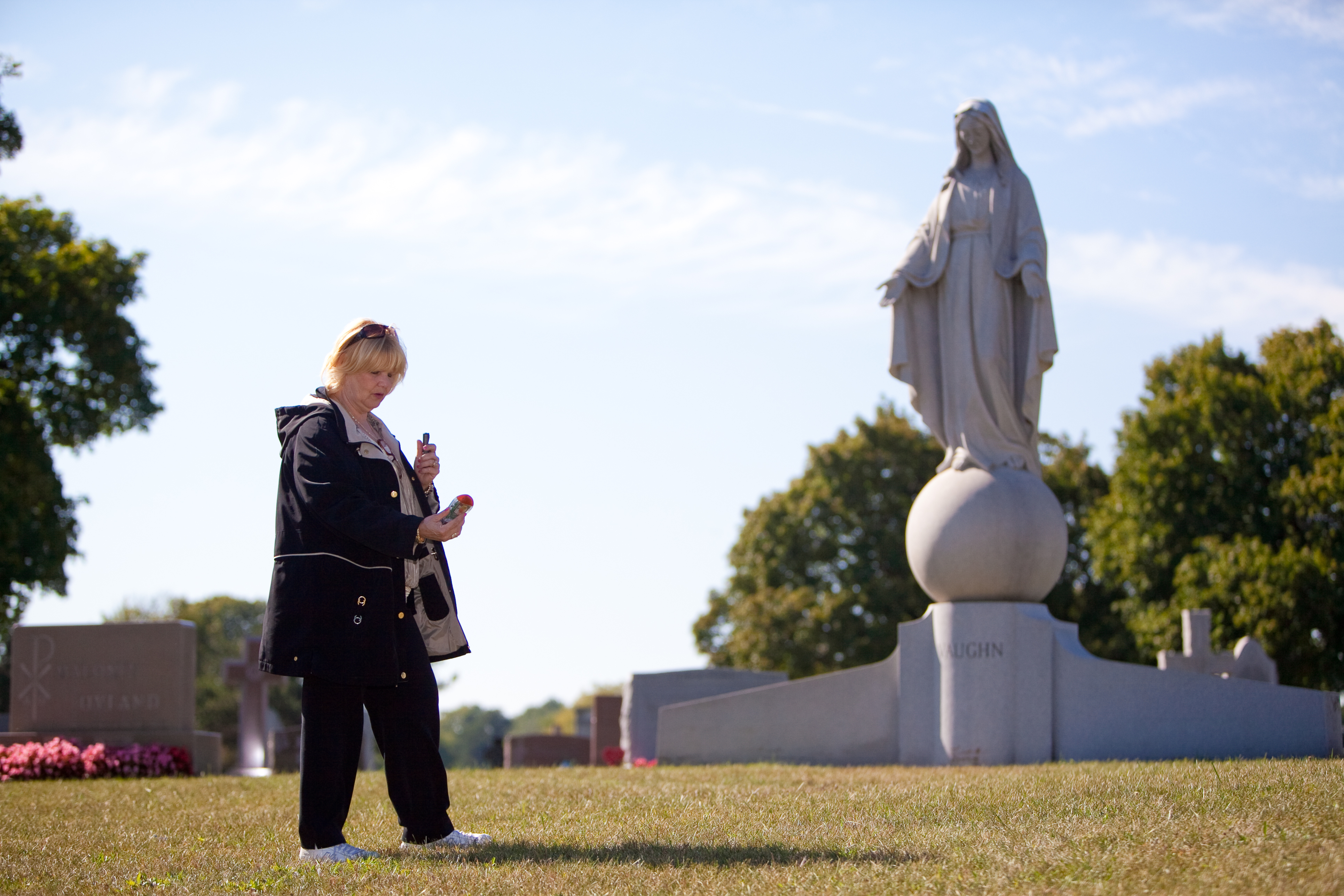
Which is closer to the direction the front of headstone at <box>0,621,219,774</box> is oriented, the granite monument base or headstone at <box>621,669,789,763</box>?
the granite monument base

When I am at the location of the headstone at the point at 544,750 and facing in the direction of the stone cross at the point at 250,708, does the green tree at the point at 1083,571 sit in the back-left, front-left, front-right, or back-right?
back-right

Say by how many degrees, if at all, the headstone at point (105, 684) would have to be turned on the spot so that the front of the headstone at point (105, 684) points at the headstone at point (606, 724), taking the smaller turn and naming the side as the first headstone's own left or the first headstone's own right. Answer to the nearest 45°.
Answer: approximately 135° to the first headstone's own left

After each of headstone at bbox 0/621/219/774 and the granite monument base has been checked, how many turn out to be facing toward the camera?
2

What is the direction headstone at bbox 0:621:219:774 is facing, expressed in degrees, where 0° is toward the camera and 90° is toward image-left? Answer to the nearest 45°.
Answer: approximately 0°
